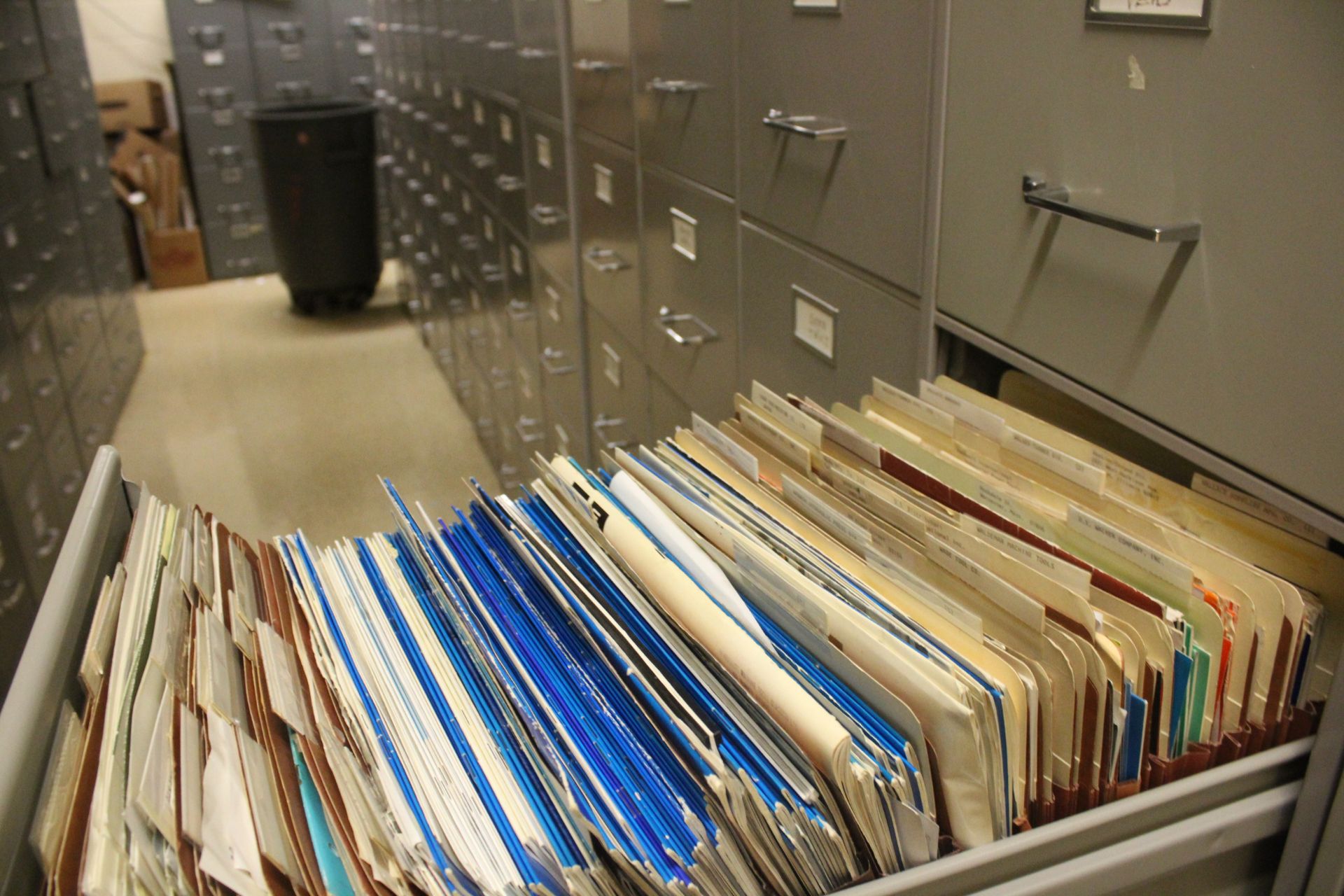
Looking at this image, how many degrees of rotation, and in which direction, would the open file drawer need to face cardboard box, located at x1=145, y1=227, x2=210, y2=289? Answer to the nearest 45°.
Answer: approximately 45° to its right

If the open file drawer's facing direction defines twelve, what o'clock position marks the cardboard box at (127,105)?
The cardboard box is roughly at 2 o'clock from the open file drawer.

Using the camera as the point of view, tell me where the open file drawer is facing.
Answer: facing to the left of the viewer

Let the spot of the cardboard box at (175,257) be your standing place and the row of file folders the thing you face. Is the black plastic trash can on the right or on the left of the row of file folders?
left

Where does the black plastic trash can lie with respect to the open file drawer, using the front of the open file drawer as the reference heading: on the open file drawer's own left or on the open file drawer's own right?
on the open file drawer's own right
